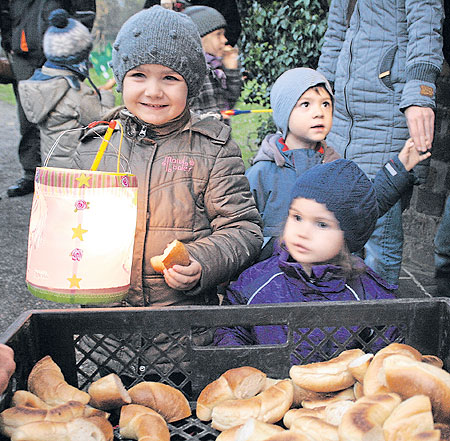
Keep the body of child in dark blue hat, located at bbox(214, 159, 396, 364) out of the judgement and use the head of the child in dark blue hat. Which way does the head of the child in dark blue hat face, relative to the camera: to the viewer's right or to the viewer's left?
to the viewer's left

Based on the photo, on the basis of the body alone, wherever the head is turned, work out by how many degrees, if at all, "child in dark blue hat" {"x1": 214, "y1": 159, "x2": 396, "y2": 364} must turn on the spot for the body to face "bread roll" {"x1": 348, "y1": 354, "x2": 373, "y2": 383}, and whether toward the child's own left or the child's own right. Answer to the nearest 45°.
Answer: approximately 45° to the child's own left

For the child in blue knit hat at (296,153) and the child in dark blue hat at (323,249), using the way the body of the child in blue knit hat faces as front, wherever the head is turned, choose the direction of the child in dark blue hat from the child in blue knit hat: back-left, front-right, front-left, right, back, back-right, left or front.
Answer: front-right

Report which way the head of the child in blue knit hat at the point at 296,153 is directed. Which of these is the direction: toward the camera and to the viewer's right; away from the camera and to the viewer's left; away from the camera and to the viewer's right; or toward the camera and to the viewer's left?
toward the camera and to the viewer's right

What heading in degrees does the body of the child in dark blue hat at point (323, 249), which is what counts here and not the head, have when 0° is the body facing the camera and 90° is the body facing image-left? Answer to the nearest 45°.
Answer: approximately 45°
